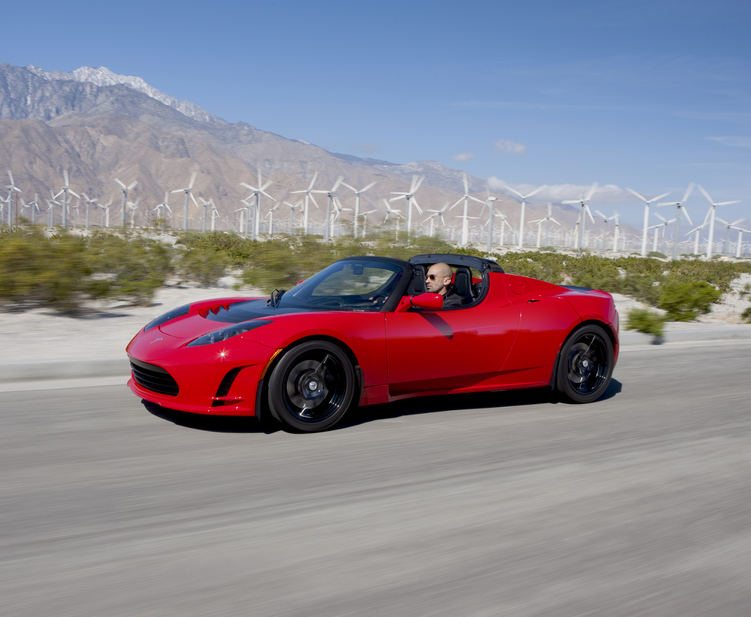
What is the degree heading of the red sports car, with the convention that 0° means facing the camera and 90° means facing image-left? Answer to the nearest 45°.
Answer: approximately 45°

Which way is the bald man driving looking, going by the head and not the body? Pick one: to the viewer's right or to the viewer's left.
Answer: to the viewer's left

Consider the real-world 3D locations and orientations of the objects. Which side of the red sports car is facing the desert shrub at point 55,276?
right

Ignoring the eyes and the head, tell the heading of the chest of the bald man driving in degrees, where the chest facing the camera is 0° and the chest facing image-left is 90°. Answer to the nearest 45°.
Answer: approximately 45°

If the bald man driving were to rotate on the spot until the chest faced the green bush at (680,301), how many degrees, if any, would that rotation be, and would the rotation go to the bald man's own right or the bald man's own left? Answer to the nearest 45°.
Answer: approximately 180°

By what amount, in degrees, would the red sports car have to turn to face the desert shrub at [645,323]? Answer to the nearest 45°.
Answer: approximately 180°

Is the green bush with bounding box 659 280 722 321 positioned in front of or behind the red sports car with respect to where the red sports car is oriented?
behind
